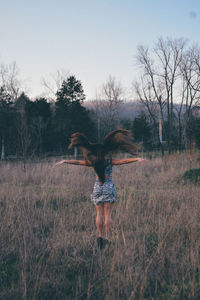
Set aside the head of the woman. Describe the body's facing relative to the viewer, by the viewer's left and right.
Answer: facing away from the viewer

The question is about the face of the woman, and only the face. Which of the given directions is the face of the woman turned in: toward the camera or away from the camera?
away from the camera

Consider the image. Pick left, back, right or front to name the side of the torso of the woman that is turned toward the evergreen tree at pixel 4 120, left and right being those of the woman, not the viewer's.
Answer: front

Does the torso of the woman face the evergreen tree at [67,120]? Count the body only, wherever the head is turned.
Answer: yes
